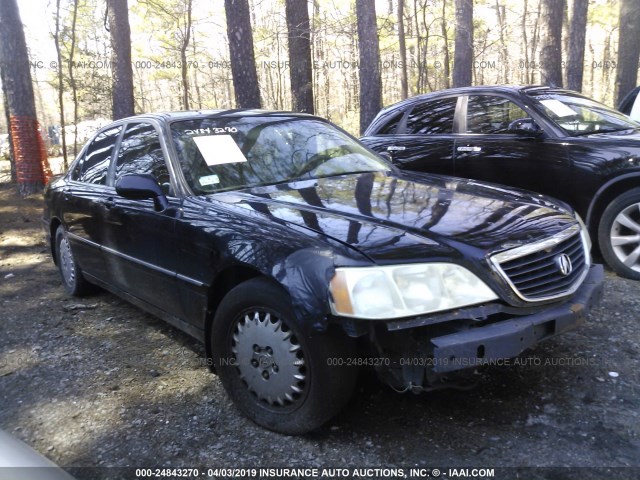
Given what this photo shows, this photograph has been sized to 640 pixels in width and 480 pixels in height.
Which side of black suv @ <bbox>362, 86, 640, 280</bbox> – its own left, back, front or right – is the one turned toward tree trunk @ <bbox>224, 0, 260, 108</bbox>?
back

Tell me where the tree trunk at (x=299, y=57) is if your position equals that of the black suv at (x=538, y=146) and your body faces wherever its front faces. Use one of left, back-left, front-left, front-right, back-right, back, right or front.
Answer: back

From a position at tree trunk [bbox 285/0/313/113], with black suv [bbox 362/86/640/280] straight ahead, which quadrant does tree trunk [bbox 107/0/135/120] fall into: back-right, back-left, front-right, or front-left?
back-right

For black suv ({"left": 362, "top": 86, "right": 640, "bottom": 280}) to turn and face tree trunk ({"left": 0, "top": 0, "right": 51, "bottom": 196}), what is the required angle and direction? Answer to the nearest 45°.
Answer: approximately 135° to its right

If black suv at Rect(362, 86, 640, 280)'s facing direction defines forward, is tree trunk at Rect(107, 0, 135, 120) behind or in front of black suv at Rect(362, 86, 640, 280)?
behind
